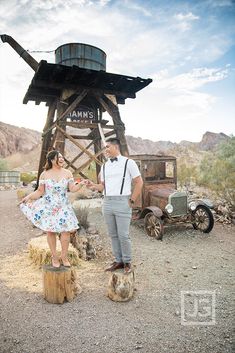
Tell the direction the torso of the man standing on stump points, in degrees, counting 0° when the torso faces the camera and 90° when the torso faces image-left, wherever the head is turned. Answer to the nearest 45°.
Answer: approximately 45°

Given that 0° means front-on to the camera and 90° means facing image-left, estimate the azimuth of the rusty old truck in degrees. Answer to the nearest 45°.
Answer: approximately 315°

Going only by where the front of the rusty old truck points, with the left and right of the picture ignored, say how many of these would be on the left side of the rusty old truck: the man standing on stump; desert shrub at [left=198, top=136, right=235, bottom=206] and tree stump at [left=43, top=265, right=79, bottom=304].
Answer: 1

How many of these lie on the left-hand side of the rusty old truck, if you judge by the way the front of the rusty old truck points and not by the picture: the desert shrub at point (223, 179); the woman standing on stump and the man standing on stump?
1

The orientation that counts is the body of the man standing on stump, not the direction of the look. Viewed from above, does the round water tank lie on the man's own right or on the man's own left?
on the man's own right

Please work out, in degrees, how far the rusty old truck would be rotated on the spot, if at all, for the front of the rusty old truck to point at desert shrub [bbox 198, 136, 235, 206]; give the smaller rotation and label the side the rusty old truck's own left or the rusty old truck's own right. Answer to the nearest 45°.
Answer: approximately 90° to the rusty old truck's own left

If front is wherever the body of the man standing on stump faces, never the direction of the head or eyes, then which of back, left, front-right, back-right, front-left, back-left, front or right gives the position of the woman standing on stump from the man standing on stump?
front-right

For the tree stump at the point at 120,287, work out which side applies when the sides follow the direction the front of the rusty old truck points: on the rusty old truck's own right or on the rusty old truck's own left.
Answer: on the rusty old truck's own right

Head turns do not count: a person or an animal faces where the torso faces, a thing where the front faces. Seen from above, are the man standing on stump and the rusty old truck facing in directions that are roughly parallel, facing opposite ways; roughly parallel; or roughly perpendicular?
roughly perpendicular

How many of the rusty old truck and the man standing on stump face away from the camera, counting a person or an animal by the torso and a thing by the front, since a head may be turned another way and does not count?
0
